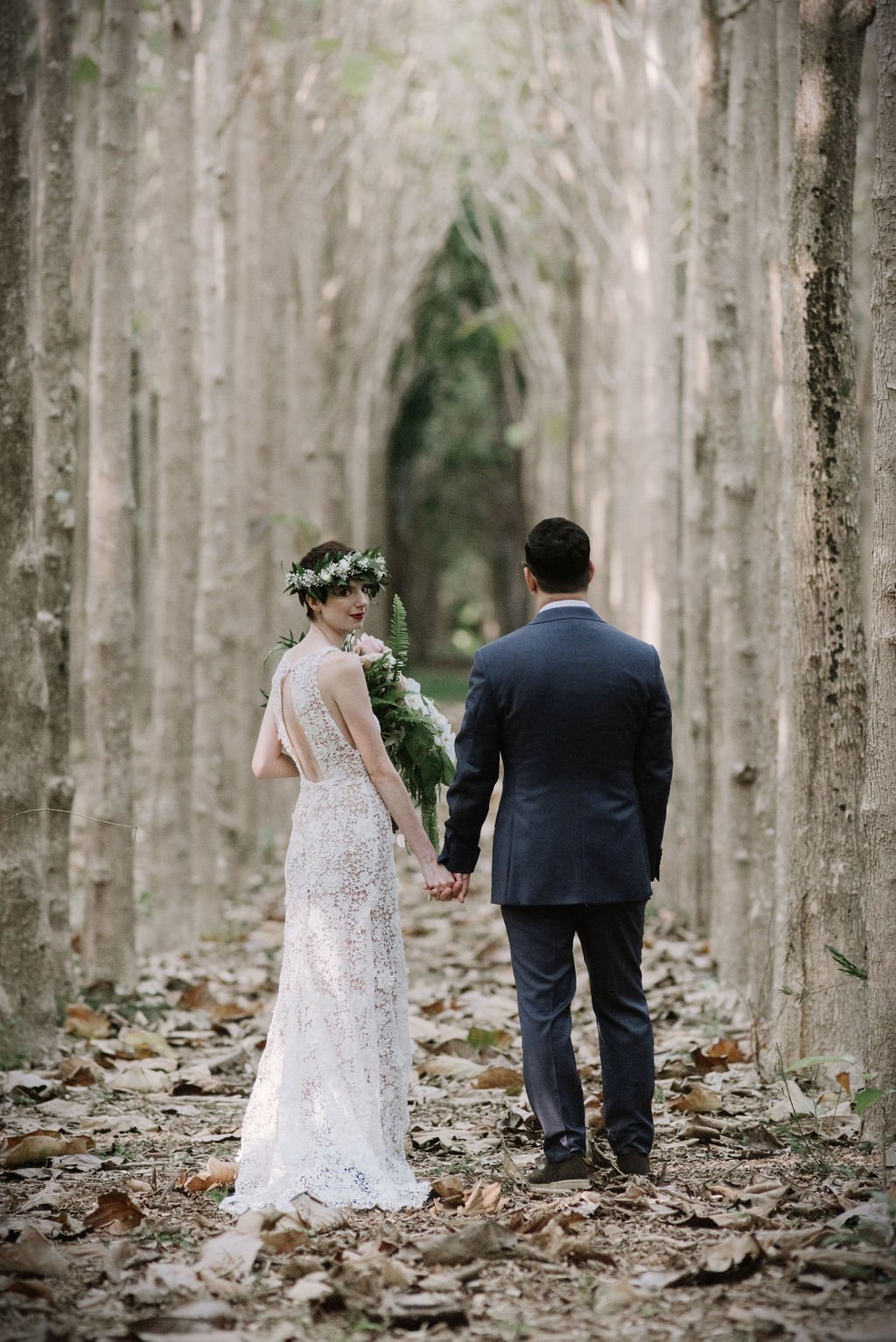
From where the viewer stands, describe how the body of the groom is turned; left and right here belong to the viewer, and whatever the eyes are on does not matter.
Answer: facing away from the viewer

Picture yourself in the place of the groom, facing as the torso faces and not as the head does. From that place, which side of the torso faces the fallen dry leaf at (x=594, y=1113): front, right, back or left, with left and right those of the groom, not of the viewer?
front

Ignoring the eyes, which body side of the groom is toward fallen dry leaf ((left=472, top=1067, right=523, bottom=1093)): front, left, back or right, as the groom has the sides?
front

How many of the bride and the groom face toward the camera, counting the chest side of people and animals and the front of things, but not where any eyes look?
0

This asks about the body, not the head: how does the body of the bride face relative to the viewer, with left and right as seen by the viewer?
facing away from the viewer and to the right of the viewer

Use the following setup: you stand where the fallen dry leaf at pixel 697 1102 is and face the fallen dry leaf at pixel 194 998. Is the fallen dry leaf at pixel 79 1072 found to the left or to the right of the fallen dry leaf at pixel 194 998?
left

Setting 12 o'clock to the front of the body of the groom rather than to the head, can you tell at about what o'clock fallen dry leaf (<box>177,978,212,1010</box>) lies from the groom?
The fallen dry leaf is roughly at 11 o'clock from the groom.

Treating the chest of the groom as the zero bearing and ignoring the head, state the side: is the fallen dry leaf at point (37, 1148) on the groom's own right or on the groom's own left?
on the groom's own left

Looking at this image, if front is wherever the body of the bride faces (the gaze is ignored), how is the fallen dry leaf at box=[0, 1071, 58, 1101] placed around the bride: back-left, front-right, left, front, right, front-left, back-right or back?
left

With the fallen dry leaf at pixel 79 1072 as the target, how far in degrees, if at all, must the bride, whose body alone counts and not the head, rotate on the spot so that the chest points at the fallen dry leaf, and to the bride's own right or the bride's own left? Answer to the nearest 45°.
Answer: approximately 90° to the bride's own left

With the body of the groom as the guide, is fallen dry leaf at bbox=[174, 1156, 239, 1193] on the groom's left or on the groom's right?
on the groom's left

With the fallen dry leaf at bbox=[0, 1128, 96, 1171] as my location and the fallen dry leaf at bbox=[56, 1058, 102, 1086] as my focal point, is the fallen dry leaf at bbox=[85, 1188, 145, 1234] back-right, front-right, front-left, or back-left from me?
back-right

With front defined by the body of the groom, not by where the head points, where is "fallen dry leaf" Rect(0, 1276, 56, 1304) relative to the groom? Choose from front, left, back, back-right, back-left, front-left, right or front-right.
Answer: back-left
